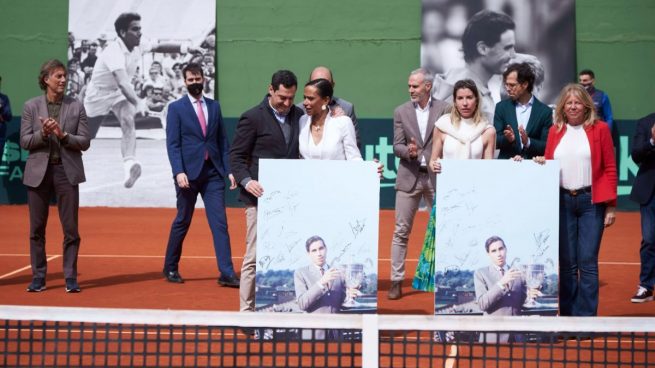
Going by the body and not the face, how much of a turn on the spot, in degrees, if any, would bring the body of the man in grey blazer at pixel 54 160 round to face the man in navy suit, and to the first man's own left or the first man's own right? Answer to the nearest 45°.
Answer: approximately 90° to the first man's own left

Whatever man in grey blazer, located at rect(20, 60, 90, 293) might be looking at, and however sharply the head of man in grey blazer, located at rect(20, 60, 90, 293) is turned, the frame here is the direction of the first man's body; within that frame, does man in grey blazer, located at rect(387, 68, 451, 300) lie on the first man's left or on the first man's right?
on the first man's left

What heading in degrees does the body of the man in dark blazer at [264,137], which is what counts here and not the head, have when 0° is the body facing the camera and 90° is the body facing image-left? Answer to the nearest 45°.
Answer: approximately 315°

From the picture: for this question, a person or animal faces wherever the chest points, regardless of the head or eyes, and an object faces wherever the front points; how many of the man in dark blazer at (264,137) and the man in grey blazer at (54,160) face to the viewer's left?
0

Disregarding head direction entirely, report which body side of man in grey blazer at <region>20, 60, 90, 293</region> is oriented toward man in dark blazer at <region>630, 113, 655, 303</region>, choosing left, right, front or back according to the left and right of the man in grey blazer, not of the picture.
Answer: left

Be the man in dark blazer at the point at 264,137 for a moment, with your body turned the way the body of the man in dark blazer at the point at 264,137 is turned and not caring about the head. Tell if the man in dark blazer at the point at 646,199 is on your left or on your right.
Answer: on your left
